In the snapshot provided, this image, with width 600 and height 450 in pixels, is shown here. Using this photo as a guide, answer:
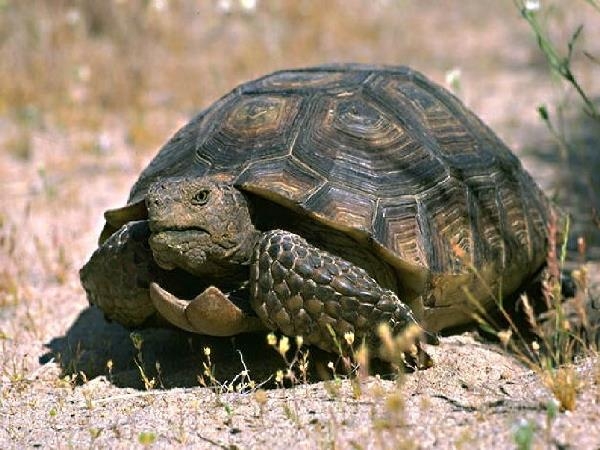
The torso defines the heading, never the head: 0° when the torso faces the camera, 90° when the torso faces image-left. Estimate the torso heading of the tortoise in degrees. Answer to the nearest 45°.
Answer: approximately 45°
